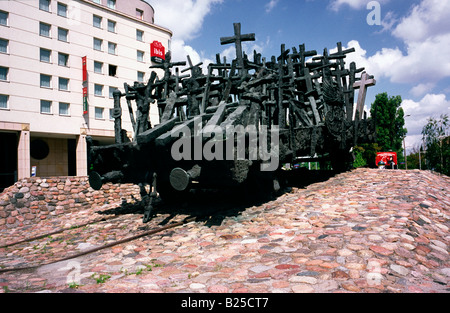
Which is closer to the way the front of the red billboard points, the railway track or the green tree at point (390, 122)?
the railway track

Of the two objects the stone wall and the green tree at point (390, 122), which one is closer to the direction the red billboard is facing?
the stone wall

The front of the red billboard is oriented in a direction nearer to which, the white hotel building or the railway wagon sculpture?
the railway wagon sculpture

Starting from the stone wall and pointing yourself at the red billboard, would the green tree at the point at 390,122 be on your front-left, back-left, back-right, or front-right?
front-left

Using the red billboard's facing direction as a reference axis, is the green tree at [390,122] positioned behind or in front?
behind

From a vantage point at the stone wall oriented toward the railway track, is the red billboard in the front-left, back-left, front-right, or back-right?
back-left

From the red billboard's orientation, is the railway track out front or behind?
out front

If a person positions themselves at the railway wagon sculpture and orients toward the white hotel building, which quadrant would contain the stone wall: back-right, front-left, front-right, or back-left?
front-left

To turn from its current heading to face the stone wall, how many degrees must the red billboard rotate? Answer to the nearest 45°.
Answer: approximately 45° to its right

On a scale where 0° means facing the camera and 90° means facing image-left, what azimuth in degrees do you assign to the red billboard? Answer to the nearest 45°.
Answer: approximately 0°

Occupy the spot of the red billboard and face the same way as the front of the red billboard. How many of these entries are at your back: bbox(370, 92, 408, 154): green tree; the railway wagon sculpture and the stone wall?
1

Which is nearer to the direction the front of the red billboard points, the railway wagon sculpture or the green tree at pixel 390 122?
the railway wagon sculpture

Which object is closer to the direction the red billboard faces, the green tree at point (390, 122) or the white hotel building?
the white hotel building

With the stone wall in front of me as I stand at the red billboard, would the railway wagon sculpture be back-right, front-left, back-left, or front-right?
front-left

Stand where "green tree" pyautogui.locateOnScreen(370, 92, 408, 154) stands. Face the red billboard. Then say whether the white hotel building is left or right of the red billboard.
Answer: right

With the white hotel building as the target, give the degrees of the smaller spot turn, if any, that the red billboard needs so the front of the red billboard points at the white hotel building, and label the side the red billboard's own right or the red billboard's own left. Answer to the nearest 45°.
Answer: approximately 90° to the red billboard's own right
